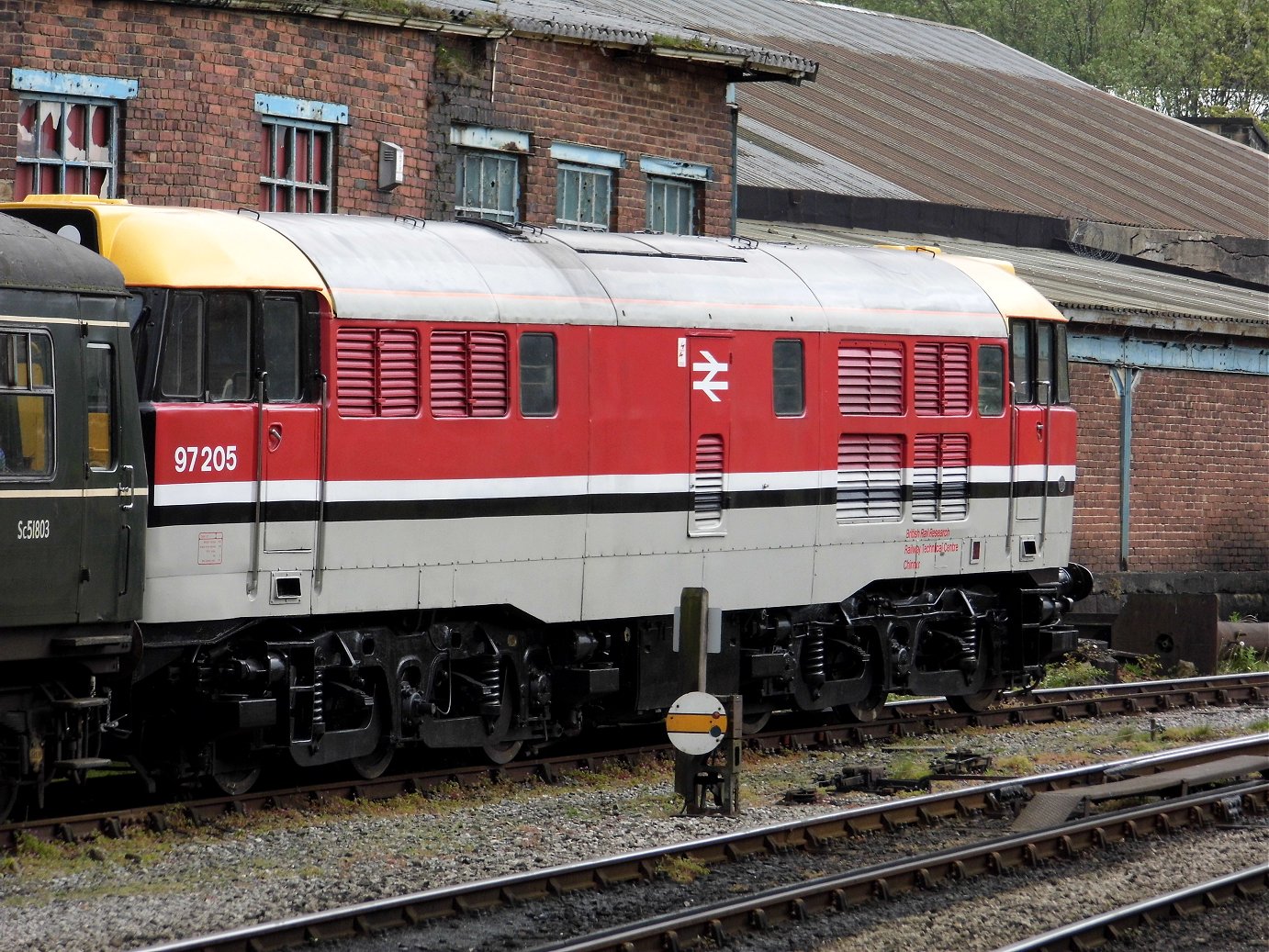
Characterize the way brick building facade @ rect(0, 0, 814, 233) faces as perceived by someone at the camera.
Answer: facing the viewer and to the right of the viewer

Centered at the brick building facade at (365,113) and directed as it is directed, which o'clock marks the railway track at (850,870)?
The railway track is roughly at 1 o'clock from the brick building facade.
